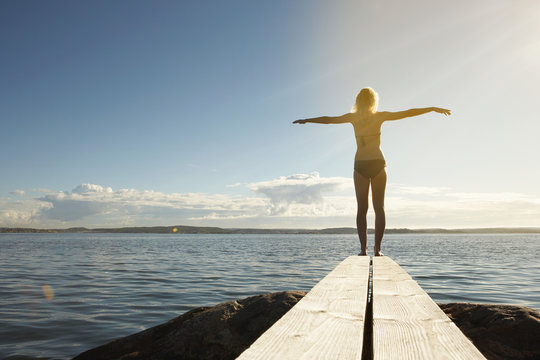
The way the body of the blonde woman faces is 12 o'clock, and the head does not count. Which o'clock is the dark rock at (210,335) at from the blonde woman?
The dark rock is roughly at 7 o'clock from the blonde woman.

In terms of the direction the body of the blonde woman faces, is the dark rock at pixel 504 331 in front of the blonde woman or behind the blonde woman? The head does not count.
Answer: behind

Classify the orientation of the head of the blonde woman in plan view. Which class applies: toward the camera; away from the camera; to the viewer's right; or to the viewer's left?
away from the camera

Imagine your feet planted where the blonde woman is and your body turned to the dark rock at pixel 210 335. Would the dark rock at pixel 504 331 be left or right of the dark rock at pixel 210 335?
left

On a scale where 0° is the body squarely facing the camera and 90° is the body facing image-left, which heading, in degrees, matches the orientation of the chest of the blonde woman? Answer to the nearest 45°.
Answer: approximately 180°

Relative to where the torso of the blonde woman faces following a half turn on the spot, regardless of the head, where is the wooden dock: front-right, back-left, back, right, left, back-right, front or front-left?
front
